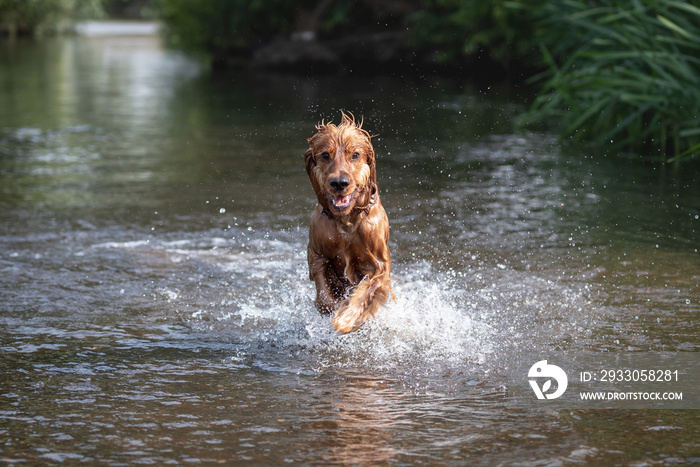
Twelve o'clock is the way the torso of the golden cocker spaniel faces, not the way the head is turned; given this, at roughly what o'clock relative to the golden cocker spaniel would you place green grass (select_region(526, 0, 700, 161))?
The green grass is roughly at 7 o'clock from the golden cocker spaniel.

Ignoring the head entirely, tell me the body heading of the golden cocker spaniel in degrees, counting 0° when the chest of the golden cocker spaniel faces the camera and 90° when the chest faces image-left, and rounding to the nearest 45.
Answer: approximately 0°
